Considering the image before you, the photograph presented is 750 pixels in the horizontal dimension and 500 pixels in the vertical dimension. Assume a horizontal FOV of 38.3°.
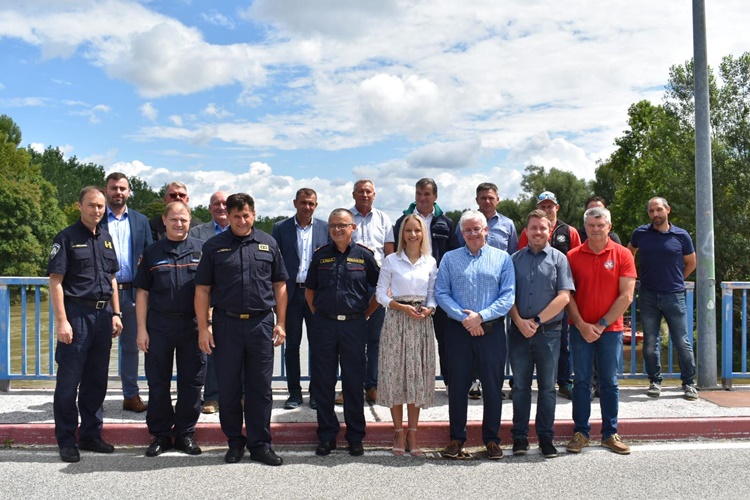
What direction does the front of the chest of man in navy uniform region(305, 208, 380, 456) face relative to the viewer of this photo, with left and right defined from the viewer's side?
facing the viewer

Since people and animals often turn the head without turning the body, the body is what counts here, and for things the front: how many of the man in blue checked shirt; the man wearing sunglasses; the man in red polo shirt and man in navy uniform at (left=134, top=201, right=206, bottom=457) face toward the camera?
4

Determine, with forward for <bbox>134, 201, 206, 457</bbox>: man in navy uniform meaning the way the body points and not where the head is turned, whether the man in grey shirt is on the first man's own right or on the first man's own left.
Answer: on the first man's own left

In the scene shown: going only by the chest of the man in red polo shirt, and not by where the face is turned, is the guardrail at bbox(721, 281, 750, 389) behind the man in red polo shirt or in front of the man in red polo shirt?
behind

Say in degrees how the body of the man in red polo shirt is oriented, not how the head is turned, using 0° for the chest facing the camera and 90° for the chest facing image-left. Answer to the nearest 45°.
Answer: approximately 0°

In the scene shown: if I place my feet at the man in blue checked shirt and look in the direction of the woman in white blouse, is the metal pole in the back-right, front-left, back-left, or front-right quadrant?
back-right

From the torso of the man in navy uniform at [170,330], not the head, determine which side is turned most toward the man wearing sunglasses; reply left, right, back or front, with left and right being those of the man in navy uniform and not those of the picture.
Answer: back

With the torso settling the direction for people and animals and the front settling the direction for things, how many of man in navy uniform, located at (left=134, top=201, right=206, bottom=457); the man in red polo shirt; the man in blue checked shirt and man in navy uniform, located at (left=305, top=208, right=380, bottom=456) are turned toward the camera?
4

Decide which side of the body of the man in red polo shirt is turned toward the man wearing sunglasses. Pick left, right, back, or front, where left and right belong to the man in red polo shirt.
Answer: right

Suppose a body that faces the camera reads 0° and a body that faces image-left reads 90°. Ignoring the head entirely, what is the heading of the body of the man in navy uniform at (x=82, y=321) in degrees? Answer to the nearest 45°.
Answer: approximately 315°

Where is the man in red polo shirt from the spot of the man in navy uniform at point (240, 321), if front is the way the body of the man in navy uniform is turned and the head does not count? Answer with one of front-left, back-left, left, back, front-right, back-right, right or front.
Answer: left

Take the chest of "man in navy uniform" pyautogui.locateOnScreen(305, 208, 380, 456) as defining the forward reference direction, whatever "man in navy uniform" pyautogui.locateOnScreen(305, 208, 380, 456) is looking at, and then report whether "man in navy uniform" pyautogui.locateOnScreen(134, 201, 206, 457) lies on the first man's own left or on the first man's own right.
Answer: on the first man's own right
